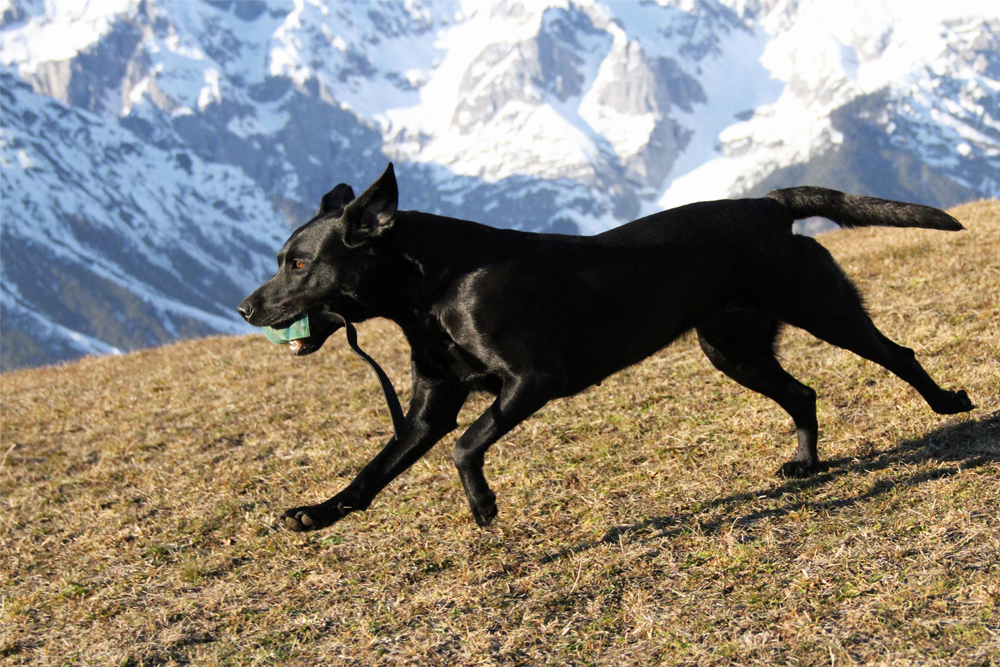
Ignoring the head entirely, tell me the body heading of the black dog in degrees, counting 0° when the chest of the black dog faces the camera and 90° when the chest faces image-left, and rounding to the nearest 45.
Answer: approximately 90°
